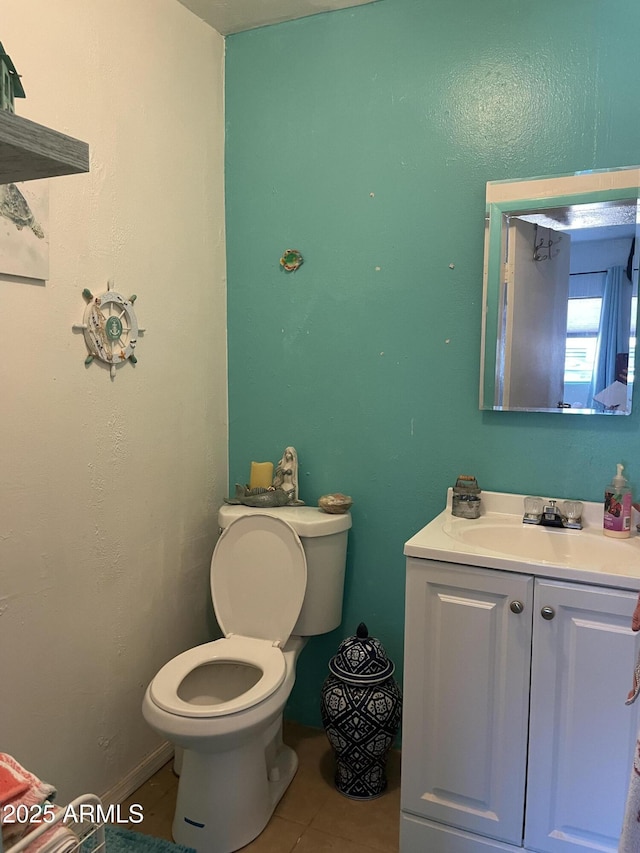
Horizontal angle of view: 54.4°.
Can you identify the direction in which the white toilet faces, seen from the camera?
facing the viewer and to the left of the viewer

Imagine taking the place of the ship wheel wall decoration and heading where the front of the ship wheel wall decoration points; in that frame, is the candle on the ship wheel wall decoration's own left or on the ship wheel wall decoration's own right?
on the ship wheel wall decoration's own left

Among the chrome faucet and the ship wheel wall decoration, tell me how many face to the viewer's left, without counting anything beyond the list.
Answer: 0

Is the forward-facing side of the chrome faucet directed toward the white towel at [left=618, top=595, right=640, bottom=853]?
yes

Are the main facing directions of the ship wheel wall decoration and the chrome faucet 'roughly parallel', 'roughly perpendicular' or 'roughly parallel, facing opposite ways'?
roughly perpendicular

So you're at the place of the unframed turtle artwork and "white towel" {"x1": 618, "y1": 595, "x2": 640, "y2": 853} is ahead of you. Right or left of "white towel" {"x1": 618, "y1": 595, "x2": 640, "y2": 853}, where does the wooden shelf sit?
right

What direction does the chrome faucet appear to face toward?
toward the camera

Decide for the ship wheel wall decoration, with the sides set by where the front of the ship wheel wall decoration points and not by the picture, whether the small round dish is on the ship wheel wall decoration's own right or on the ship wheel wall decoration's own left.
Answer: on the ship wheel wall decoration's own left

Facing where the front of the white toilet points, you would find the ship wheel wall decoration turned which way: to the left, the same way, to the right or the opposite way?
to the left

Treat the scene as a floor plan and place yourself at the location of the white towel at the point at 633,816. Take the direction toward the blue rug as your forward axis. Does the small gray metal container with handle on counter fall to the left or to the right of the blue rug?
right

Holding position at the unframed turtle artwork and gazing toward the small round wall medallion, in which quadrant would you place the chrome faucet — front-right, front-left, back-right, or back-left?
front-right

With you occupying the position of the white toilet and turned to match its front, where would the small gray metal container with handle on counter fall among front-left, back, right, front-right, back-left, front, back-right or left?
back-left

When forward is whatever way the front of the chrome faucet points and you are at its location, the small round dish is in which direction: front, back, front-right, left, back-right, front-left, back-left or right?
right

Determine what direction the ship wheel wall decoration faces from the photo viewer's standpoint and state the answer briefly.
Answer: facing the viewer and to the right of the viewer

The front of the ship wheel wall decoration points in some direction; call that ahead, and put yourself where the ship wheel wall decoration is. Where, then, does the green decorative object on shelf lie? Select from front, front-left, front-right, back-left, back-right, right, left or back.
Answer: front-right

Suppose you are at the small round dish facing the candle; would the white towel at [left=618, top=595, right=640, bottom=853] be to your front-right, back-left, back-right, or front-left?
back-left
